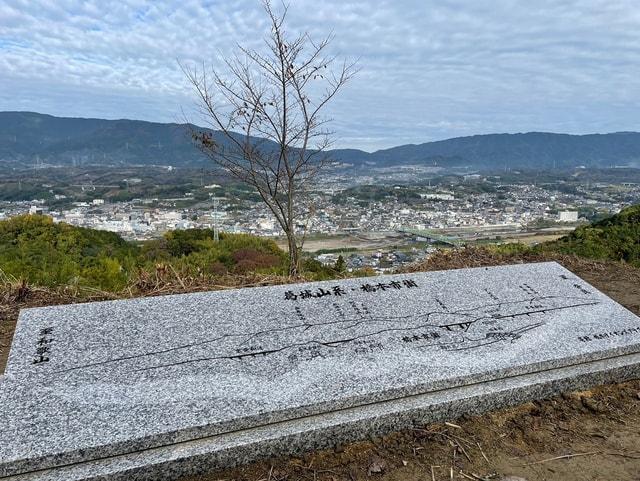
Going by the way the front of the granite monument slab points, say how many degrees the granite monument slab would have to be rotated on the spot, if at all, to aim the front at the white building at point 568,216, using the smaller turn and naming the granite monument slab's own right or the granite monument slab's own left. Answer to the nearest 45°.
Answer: approximately 135° to the granite monument slab's own left

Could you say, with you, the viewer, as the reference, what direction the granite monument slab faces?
facing the viewer
